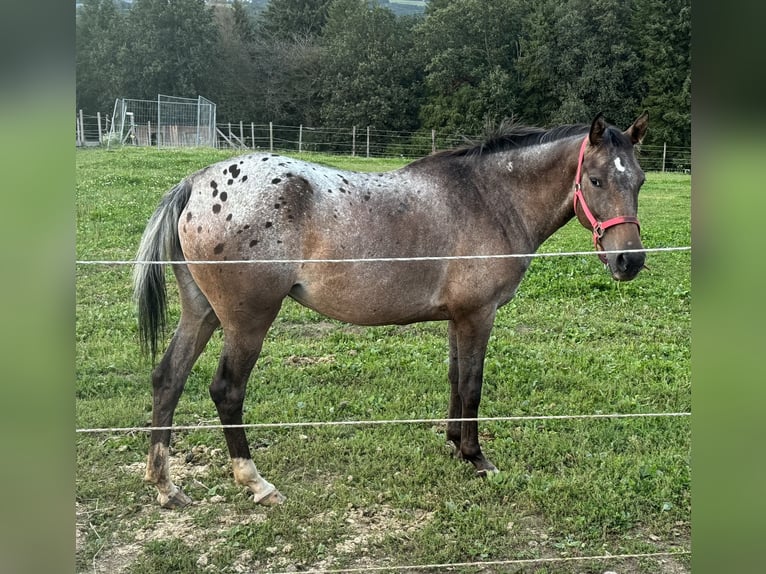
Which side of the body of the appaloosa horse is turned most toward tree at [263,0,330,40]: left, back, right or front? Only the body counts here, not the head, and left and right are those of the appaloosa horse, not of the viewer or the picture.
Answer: left

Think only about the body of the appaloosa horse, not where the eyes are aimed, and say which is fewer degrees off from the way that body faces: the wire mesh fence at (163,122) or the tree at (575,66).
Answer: the tree

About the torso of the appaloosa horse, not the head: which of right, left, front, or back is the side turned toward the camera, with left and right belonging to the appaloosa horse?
right

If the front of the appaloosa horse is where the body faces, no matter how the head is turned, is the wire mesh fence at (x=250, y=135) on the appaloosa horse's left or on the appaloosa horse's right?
on the appaloosa horse's left

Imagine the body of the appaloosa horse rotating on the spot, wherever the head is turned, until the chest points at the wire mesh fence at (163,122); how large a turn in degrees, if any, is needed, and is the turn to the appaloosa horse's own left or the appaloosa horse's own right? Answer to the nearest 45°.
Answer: approximately 135° to the appaloosa horse's own left

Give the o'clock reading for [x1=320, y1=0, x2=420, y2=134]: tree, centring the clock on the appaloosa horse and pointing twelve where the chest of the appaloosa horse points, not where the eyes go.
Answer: The tree is roughly at 9 o'clock from the appaloosa horse.

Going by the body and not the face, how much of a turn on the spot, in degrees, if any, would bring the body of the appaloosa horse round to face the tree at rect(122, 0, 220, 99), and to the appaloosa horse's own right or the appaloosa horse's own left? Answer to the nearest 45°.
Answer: approximately 135° to the appaloosa horse's own left

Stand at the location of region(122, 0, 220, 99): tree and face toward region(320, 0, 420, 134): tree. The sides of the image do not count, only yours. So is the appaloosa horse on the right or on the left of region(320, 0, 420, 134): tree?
right

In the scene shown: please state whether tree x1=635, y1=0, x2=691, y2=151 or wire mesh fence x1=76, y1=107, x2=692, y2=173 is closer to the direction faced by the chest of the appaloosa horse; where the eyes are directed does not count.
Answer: the tree
